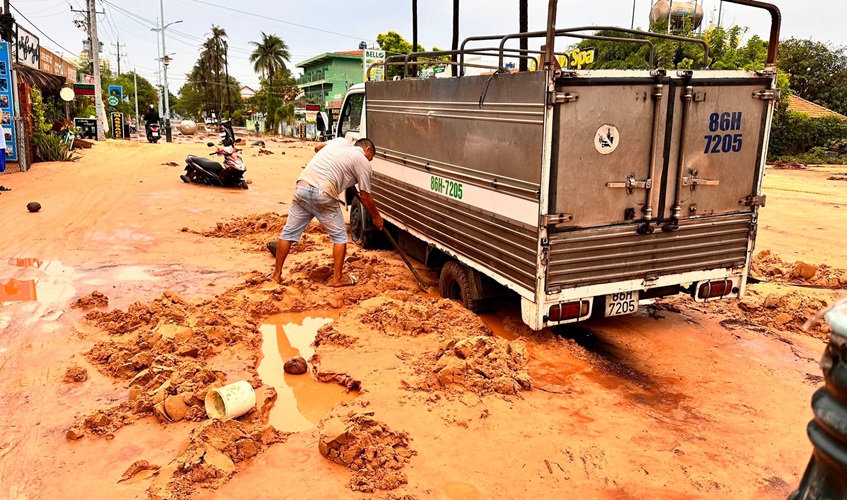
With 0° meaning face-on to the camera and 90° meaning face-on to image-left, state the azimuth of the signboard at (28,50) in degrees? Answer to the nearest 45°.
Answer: approximately 315°

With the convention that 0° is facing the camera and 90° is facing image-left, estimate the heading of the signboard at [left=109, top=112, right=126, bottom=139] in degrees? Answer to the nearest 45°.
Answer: approximately 0°

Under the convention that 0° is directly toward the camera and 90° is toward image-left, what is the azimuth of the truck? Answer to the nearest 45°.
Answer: approximately 135°

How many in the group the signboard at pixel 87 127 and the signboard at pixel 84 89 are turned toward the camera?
2

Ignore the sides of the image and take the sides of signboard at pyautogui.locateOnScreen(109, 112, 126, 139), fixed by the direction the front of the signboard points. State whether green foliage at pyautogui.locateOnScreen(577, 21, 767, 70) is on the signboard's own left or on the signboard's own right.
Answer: on the signboard's own left

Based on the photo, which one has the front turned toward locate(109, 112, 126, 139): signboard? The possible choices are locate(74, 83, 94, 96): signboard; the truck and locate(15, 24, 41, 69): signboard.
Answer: the truck

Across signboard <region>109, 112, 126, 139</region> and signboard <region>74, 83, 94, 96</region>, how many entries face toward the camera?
2

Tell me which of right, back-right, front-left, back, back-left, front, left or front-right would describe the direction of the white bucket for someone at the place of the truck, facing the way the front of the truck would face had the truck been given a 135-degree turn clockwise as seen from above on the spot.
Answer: back-right

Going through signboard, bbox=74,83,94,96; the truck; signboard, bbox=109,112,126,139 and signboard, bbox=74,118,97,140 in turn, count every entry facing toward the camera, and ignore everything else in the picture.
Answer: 3

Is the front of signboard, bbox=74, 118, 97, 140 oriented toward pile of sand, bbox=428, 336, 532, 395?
yes
